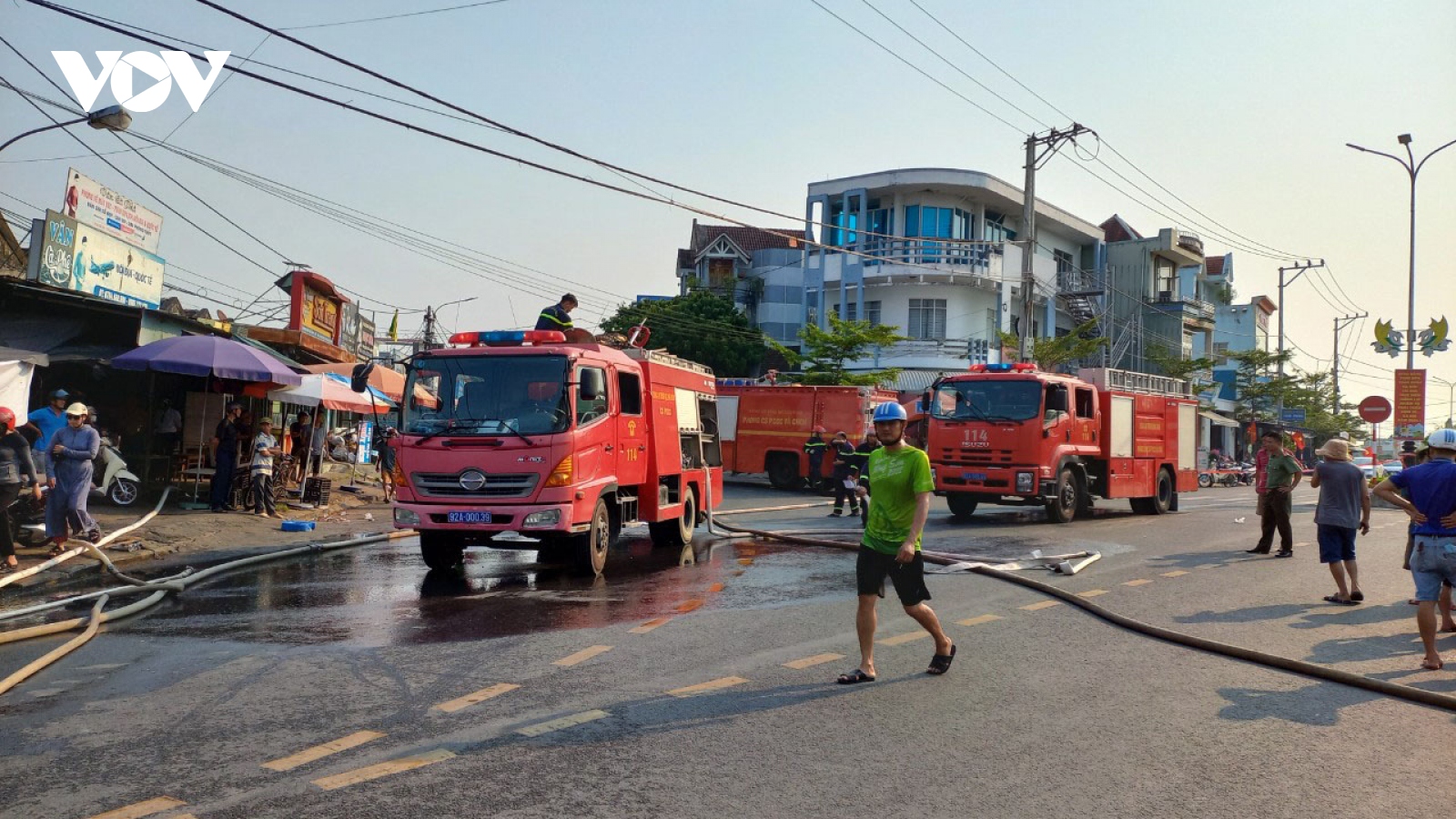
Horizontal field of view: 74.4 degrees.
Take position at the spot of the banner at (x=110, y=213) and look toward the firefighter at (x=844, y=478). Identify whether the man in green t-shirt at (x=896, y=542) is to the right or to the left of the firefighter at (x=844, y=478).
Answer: right

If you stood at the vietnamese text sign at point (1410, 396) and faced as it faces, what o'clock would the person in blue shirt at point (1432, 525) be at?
The person in blue shirt is roughly at 12 o'clock from the vietnamese text sign.

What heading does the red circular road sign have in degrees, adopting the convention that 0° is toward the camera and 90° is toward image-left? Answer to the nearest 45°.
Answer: approximately 0°

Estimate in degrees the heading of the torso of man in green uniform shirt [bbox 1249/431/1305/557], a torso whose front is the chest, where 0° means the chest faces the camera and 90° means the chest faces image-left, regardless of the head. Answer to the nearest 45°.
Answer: approximately 45°

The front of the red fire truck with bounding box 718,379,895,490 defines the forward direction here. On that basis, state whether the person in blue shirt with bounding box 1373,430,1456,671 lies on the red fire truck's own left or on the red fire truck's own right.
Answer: on the red fire truck's own left

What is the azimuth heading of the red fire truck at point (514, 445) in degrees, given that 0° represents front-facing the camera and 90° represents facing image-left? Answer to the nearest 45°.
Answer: approximately 45°

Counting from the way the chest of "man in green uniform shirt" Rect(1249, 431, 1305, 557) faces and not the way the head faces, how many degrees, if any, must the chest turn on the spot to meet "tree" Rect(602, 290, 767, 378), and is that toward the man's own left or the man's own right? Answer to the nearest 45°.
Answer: approximately 90° to the man's own right

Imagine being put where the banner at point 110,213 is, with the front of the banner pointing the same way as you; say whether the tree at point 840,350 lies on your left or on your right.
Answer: on your left

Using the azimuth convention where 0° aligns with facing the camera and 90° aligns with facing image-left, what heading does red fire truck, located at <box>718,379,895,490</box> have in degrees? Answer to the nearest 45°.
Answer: approximately 90°

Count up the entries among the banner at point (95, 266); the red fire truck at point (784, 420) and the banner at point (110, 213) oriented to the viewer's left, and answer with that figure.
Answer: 1

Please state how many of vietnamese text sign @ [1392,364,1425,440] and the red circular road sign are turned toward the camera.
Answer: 2
